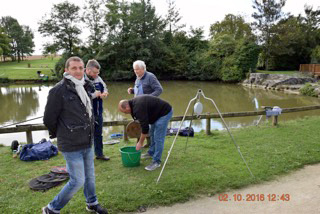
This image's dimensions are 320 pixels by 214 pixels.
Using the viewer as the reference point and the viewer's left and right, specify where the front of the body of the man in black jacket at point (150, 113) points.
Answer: facing to the left of the viewer

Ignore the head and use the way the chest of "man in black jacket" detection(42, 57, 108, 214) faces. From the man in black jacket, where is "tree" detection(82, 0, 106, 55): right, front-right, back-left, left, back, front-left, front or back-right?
back-left

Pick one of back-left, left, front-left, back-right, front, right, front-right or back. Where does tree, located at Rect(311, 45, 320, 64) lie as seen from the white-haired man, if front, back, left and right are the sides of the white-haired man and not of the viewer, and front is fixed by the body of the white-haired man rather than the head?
back

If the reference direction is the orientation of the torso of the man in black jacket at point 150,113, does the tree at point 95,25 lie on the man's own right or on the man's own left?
on the man's own right

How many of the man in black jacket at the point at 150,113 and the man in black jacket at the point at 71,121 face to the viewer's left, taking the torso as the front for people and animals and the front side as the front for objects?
1

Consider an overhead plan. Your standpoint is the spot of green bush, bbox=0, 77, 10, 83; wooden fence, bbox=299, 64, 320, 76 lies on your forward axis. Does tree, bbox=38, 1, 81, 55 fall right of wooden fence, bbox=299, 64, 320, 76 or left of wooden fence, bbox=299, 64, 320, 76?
left

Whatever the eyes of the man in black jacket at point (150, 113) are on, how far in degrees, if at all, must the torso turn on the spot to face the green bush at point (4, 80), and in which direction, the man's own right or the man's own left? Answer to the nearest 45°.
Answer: approximately 45° to the man's own right

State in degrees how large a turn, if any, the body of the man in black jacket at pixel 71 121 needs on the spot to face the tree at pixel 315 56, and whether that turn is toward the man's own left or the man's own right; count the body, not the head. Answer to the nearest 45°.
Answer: approximately 90° to the man's own left

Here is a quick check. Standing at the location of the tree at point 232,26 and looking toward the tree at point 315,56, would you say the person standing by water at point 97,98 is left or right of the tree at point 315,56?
right

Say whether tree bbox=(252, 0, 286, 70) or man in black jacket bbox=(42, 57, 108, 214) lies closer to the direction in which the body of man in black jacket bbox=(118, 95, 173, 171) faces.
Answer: the man in black jacket

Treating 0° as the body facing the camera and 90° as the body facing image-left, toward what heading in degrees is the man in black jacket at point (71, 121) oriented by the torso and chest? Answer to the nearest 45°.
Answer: approximately 315°
